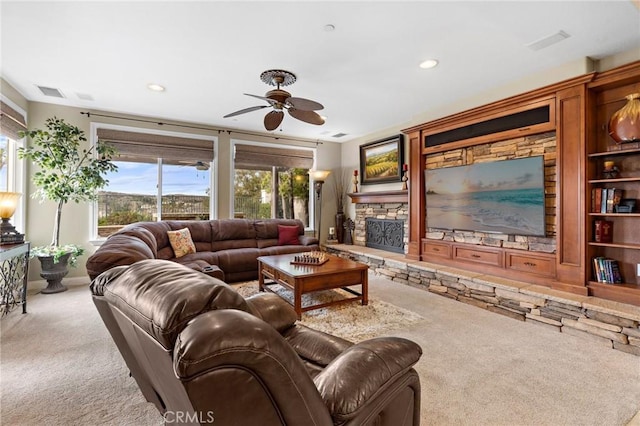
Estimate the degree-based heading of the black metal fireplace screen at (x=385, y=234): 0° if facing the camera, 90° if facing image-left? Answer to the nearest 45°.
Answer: approximately 45°

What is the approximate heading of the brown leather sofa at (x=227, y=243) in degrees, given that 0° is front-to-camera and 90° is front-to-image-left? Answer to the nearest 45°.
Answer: approximately 315°

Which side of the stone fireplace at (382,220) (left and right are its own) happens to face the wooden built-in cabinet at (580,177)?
left

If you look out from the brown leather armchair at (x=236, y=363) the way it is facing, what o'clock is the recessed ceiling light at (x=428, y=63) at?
The recessed ceiling light is roughly at 12 o'clock from the brown leather armchair.

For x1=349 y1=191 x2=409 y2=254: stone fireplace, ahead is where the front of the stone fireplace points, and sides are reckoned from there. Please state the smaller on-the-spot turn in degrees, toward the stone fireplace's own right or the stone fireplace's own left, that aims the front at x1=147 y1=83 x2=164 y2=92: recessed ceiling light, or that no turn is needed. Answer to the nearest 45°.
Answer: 0° — it already faces it
